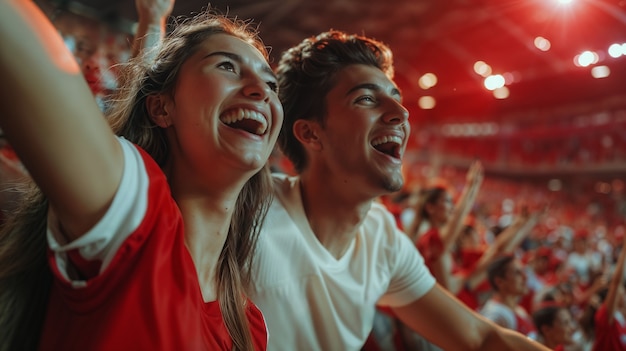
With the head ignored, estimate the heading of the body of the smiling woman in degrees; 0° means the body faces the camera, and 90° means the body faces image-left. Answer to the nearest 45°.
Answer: approximately 315°

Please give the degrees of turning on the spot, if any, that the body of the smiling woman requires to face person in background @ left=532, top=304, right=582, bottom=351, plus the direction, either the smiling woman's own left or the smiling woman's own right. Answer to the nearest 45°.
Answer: approximately 90° to the smiling woman's own left

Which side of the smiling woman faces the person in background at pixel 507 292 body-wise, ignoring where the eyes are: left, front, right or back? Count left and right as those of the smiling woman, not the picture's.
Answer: left

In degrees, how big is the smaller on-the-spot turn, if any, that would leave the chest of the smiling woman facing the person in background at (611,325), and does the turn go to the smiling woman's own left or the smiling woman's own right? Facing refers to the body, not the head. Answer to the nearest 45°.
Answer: approximately 90° to the smiling woman's own left
